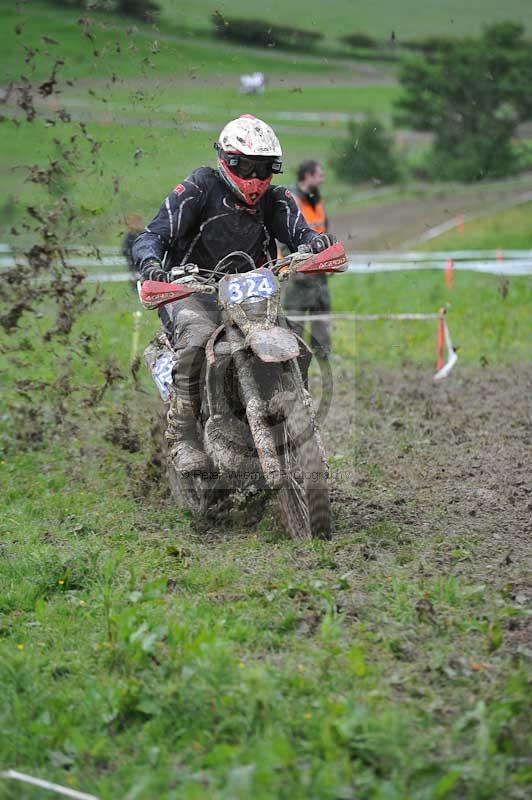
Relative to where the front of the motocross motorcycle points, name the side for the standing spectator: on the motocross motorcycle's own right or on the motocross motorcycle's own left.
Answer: on the motocross motorcycle's own left

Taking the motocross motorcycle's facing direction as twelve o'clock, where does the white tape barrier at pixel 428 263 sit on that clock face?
The white tape barrier is roughly at 8 o'clock from the motocross motorcycle.

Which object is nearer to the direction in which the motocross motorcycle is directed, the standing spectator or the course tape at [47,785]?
the course tape

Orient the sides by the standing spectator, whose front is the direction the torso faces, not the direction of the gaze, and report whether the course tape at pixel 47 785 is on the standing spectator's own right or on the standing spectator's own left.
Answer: on the standing spectator's own right
